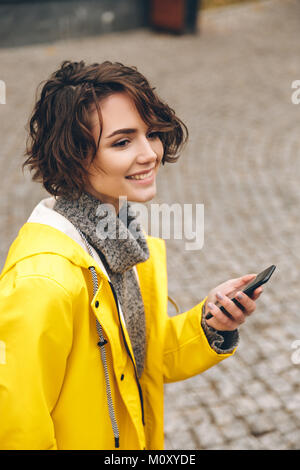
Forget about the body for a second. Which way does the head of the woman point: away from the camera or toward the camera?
toward the camera

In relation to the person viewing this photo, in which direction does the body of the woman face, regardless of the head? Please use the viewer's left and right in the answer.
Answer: facing the viewer and to the right of the viewer

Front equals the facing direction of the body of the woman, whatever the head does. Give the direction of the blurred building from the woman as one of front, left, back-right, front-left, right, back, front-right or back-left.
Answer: back-left
